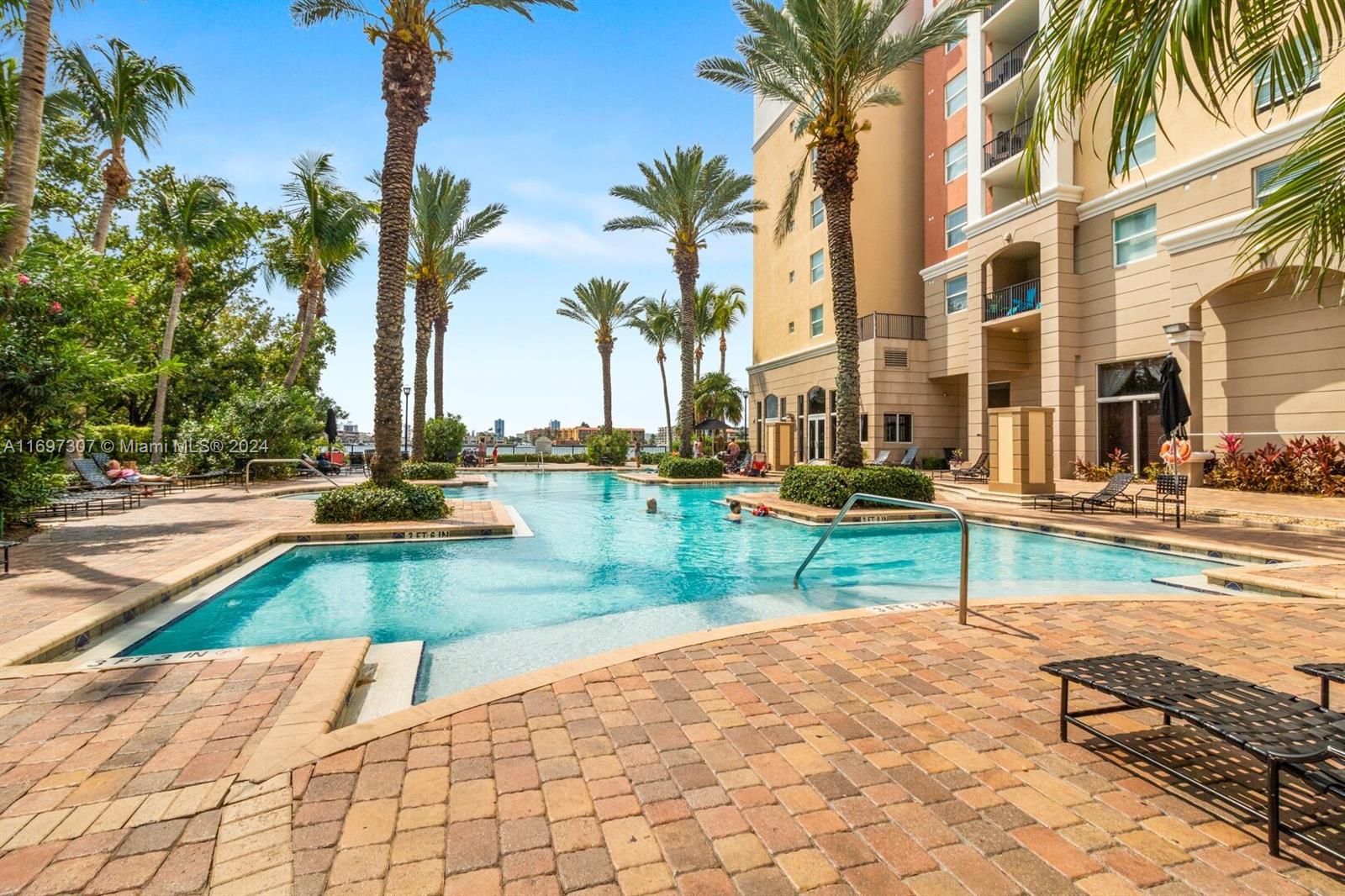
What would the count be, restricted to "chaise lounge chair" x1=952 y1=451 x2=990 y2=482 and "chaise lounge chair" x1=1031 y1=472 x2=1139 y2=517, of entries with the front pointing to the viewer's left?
2

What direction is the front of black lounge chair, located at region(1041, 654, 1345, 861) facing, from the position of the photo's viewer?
facing away from the viewer and to the left of the viewer

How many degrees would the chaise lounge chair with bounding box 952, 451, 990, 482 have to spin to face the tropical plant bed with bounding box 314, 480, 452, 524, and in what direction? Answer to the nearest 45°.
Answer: approximately 45° to its left

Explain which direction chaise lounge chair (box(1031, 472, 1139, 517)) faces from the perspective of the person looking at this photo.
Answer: facing to the left of the viewer

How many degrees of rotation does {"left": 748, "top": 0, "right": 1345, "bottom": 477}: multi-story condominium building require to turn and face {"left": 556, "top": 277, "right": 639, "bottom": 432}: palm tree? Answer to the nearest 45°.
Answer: approximately 45° to its right

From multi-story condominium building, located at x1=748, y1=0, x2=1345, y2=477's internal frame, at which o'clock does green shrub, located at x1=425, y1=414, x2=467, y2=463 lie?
The green shrub is roughly at 1 o'clock from the multi-story condominium building.

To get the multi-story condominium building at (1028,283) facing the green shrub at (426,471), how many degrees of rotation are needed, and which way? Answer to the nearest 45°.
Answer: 0° — it already faces it

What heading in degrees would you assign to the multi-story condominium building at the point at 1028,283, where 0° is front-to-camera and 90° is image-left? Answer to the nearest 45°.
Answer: approximately 45°

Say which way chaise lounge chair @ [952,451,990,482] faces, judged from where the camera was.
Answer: facing to the left of the viewer

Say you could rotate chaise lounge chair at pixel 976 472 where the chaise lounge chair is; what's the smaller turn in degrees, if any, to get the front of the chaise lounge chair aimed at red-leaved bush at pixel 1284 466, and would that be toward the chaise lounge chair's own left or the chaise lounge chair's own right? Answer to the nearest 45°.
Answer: approximately 135° to the chaise lounge chair's own left
